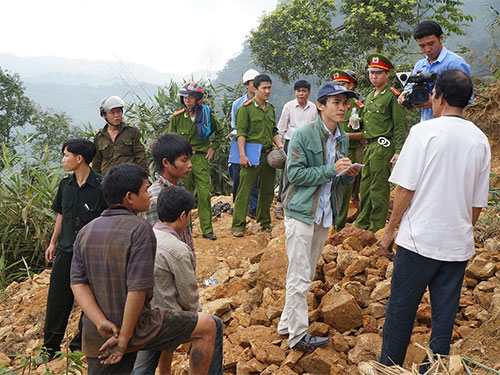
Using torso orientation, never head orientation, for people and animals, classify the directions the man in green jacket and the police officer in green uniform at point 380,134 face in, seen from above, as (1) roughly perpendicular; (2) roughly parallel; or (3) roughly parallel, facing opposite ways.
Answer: roughly perpendicular

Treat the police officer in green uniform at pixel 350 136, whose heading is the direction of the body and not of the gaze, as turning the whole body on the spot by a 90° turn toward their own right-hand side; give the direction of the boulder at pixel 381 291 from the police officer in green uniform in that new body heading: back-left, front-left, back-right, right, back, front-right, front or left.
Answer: back-left

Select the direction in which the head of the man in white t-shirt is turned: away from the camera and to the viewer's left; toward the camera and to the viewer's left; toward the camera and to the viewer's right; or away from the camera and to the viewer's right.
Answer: away from the camera and to the viewer's left

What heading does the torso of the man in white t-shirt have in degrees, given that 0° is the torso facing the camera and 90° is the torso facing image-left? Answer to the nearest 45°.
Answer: approximately 135°

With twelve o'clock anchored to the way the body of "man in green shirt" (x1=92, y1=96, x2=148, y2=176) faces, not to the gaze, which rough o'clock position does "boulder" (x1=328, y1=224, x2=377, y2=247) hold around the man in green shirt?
The boulder is roughly at 10 o'clock from the man in green shirt.

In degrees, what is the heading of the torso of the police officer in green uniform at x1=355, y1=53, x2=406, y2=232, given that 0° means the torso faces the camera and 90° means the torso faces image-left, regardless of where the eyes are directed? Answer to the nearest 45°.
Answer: approximately 45°

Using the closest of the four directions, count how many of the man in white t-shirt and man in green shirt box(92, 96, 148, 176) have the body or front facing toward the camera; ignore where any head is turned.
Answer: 1

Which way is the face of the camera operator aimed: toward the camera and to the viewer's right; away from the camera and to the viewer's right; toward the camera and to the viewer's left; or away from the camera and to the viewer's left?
toward the camera and to the viewer's left
